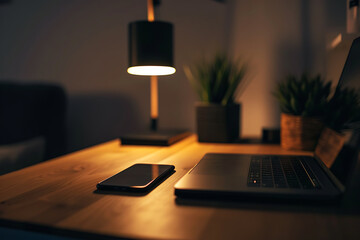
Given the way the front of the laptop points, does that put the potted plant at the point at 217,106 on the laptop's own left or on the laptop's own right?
on the laptop's own right

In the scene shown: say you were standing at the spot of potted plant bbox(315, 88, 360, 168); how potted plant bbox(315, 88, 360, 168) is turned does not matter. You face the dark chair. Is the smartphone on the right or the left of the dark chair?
left

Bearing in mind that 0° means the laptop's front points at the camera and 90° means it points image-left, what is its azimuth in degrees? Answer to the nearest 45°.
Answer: approximately 90°

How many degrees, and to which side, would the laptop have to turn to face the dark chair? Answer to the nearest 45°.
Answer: approximately 45° to its right

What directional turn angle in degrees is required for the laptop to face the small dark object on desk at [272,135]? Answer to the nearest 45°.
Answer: approximately 90° to its right
